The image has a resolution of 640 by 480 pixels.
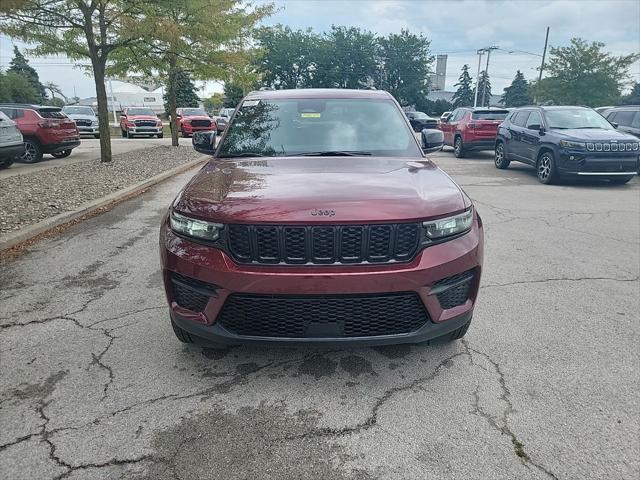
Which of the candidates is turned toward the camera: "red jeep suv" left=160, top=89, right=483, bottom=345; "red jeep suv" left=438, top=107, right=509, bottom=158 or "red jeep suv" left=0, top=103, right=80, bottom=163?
"red jeep suv" left=160, top=89, right=483, bottom=345

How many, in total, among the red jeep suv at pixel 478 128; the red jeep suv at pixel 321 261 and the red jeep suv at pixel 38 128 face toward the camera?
1

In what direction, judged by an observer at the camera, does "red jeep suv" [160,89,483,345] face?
facing the viewer

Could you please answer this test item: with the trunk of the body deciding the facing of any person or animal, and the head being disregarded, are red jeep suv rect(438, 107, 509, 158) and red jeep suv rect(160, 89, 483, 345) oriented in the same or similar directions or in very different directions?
very different directions

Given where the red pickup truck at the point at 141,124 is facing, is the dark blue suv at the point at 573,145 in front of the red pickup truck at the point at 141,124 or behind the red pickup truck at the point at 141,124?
in front

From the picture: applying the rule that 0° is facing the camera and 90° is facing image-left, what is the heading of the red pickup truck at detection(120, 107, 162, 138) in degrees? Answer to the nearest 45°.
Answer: approximately 315°

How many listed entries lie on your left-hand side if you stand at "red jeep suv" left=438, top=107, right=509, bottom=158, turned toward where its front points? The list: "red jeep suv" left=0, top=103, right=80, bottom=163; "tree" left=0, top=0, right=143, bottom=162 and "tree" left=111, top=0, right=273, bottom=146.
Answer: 3

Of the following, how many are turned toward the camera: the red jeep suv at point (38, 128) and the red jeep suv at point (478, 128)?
0

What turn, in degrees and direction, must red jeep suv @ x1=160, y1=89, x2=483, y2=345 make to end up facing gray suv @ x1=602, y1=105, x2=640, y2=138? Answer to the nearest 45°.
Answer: approximately 135° to its left

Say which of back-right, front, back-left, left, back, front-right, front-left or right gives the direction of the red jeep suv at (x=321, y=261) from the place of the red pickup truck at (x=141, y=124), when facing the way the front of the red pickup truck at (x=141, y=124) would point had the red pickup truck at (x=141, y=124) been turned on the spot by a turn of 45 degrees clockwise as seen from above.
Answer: front

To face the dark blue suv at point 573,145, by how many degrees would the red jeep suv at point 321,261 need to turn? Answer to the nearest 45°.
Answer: approximately 135° to its left

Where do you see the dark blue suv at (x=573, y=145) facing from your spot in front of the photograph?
facing the viewer and to the right of the viewer
